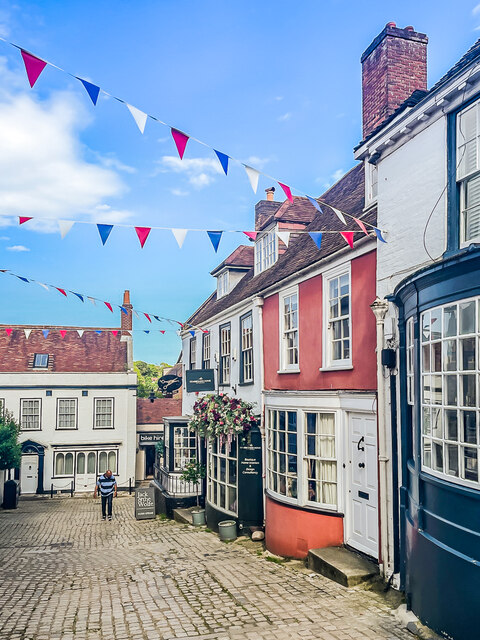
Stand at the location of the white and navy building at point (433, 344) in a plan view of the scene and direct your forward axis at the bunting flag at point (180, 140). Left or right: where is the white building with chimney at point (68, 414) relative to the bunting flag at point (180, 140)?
right

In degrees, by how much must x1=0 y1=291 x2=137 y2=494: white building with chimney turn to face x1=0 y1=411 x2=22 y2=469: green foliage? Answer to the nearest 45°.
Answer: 0° — it already faces it

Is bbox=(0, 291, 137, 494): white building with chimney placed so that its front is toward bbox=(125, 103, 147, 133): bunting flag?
yes

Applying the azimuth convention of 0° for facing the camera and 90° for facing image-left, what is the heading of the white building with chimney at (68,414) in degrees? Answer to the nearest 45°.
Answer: approximately 0°

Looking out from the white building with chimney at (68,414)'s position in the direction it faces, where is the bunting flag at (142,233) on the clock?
The bunting flag is roughly at 12 o'clock from the white building with chimney.

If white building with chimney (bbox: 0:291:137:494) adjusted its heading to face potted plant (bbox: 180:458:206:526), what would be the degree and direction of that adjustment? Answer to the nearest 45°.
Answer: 0° — it already faces it

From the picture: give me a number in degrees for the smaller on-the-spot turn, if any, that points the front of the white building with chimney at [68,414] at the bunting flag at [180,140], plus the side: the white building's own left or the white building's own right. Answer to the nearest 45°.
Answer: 0° — it already faces it
